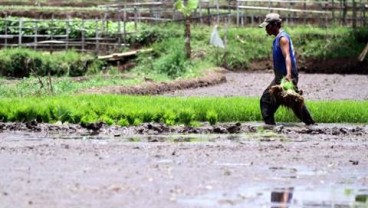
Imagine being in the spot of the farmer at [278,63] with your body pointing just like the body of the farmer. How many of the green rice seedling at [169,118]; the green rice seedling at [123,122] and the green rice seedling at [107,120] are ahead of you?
3

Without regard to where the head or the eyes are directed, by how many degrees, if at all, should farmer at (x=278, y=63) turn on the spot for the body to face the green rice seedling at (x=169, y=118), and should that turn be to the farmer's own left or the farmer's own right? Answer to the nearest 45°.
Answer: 0° — they already face it

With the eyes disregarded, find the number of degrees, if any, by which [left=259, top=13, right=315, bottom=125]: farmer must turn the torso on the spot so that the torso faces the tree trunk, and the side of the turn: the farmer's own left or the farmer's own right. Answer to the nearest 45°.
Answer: approximately 90° to the farmer's own right

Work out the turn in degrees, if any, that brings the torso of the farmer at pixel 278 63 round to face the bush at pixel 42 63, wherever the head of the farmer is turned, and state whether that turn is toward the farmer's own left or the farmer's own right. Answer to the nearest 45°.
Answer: approximately 45° to the farmer's own right
